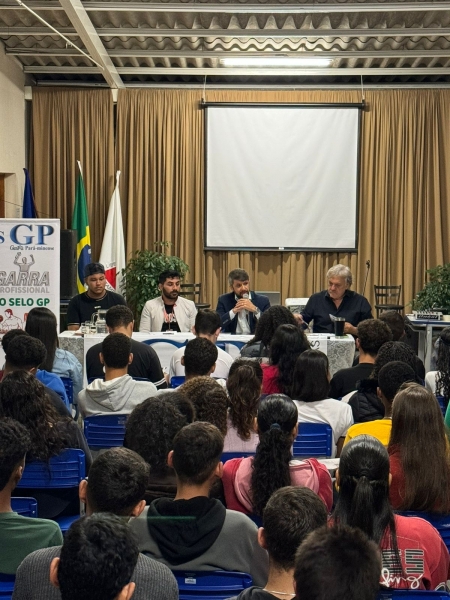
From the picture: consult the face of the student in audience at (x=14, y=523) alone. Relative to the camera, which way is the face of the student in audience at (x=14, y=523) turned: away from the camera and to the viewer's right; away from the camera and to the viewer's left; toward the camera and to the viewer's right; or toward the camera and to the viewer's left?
away from the camera and to the viewer's right

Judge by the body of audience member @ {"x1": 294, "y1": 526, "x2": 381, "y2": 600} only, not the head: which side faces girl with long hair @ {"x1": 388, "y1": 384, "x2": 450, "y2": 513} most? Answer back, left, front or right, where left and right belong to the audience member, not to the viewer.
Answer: front

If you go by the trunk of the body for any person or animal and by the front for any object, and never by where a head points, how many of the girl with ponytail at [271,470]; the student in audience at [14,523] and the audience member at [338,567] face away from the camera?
3

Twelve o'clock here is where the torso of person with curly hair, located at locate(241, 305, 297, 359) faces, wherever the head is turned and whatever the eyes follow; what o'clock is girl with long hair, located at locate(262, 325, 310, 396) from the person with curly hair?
The girl with long hair is roughly at 6 o'clock from the person with curly hair.

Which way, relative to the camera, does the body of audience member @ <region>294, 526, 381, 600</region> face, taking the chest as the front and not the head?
away from the camera

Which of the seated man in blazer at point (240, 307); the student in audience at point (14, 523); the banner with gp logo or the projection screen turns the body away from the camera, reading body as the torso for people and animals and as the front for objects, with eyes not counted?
the student in audience

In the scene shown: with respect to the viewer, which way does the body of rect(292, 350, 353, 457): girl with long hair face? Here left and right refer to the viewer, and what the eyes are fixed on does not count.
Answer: facing away from the viewer

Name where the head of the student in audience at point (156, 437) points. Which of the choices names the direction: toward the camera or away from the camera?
away from the camera

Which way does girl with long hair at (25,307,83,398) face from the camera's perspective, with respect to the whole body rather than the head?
away from the camera

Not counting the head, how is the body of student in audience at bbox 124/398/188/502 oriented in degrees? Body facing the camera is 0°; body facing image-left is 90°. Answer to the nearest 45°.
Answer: approximately 180°

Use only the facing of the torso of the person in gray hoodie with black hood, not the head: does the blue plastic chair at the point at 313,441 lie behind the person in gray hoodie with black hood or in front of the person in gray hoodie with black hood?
in front

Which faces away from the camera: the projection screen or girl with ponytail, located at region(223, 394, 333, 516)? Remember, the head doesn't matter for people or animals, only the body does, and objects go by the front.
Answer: the girl with ponytail

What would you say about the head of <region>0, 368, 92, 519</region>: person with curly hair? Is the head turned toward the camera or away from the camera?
away from the camera

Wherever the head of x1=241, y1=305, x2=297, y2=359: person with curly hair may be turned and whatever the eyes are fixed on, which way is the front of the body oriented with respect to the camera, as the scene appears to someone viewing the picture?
away from the camera

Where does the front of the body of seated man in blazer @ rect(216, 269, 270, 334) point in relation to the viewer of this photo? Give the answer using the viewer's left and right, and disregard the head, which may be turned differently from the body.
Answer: facing the viewer

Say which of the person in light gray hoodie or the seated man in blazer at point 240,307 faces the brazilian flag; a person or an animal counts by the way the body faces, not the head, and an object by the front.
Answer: the person in light gray hoodie

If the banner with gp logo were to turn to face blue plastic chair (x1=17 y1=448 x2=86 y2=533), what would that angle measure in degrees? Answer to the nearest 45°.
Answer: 0° — it already faces it

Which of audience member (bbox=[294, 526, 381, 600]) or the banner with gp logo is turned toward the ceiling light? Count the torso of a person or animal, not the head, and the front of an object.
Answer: the audience member

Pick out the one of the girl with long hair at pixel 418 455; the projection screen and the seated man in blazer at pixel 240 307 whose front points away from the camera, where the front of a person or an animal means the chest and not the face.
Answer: the girl with long hair

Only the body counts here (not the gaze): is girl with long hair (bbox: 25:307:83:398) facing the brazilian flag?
yes

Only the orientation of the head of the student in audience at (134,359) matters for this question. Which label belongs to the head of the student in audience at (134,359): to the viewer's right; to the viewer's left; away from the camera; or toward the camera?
away from the camera

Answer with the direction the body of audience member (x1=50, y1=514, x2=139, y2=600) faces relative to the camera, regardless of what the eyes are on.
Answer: away from the camera
